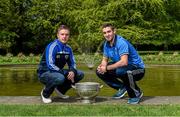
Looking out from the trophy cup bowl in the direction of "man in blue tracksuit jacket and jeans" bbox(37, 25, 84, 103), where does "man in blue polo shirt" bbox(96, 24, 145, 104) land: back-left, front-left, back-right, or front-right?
back-right

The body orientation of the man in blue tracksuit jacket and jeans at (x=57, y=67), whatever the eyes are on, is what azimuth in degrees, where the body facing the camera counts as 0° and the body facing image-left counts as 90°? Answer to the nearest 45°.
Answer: approximately 315°

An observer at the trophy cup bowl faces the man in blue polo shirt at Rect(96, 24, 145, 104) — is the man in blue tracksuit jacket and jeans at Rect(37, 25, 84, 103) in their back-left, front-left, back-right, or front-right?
back-left

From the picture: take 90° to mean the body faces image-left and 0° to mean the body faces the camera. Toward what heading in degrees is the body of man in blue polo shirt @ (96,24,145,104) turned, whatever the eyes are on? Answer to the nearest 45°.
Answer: approximately 45°
